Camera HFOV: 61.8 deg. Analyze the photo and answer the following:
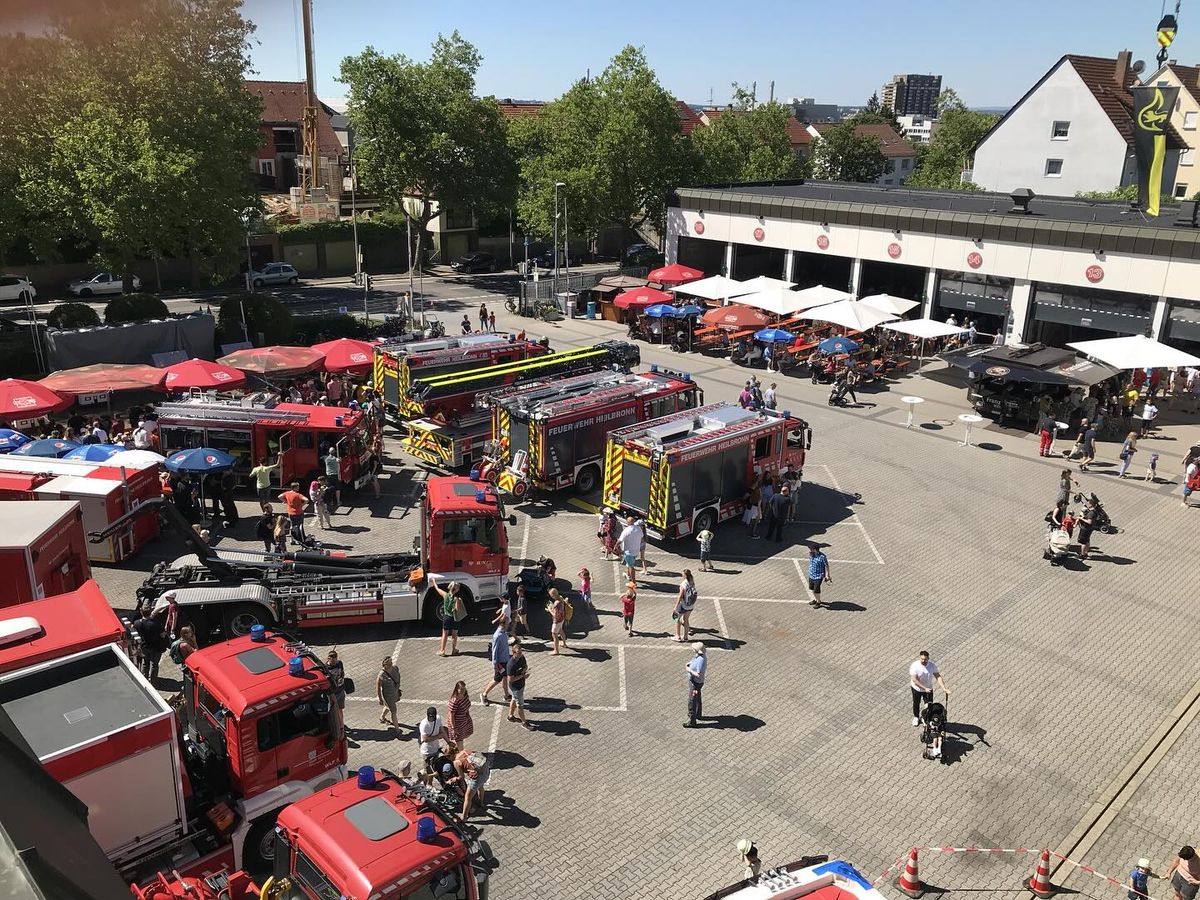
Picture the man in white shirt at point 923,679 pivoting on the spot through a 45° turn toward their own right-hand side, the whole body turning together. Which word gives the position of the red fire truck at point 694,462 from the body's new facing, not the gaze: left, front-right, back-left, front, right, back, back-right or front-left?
right

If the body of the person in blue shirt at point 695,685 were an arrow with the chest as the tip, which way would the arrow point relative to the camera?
to the viewer's left

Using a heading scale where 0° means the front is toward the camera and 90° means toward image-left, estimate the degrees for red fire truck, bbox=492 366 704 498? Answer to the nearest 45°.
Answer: approximately 225°

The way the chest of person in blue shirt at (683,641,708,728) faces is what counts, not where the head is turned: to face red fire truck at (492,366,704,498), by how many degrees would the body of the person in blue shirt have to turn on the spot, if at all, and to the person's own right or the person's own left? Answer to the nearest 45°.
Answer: approximately 90° to the person's own right

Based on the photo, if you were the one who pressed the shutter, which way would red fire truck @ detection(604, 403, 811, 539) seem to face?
facing away from the viewer and to the right of the viewer

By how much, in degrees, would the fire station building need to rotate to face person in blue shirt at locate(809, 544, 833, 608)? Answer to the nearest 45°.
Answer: approximately 45° to its left

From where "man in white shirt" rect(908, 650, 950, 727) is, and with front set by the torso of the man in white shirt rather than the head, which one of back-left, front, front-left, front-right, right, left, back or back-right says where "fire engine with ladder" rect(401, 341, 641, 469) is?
back-right

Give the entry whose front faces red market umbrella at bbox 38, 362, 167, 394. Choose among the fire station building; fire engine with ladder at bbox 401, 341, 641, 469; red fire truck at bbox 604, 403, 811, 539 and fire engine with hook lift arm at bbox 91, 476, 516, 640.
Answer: the fire station building

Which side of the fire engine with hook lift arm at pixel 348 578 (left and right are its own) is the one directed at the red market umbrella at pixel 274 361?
left

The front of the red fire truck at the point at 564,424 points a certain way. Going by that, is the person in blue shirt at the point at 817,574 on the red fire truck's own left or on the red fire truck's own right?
on the red fire truck's own right

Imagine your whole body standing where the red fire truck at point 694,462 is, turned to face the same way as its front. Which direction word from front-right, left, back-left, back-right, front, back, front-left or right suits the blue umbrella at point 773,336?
front-left

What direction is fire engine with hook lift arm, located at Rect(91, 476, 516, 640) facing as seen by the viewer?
to the viewer's right

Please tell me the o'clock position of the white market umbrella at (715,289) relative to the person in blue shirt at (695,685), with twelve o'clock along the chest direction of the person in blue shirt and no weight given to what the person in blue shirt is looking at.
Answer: The white market umbrella is roughly at 3 o'clock from the person in blue shirt.

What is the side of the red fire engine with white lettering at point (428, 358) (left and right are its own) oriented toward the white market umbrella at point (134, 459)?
back

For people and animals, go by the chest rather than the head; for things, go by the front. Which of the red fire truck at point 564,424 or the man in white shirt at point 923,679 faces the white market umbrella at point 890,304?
the red fire truck
